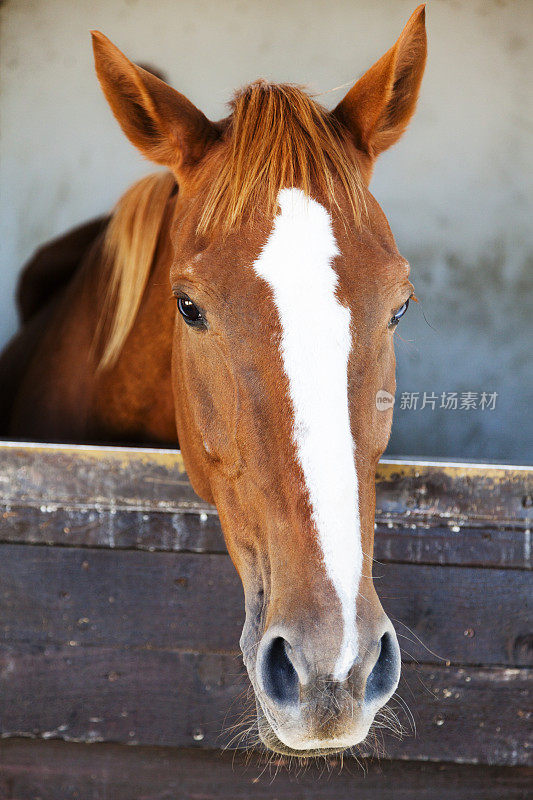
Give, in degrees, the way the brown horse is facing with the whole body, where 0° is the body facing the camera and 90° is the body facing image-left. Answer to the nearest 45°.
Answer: approximately 315°
